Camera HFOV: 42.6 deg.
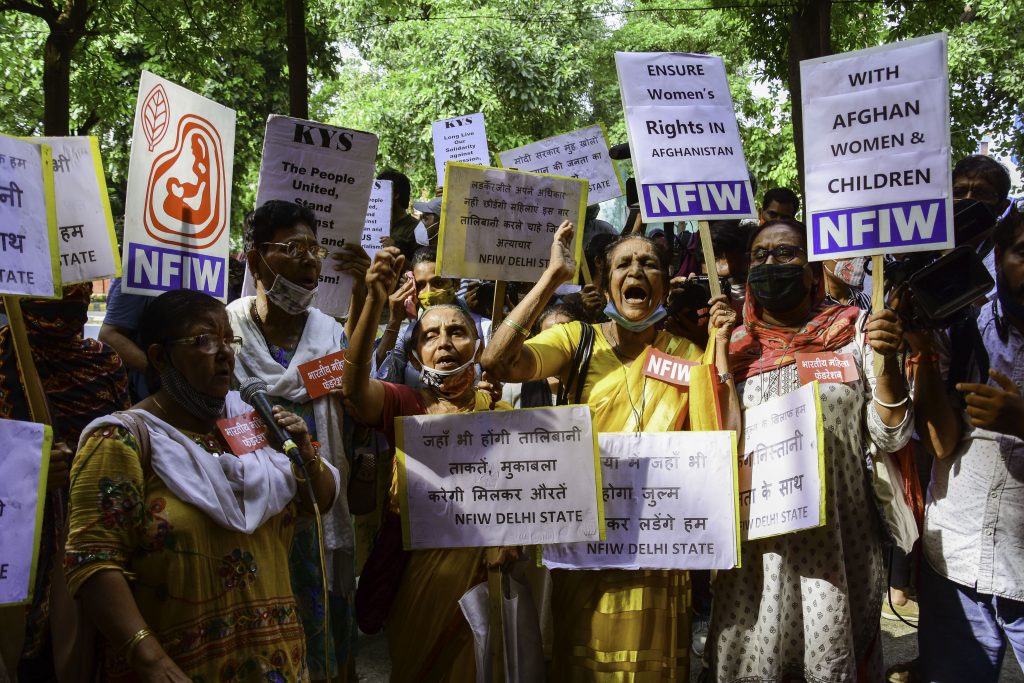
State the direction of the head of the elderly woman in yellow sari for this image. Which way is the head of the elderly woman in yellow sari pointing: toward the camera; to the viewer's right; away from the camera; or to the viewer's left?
toward the camera

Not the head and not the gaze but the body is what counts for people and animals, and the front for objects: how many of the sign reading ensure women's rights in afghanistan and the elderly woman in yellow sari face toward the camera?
2

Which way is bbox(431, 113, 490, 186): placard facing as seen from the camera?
toward the camera

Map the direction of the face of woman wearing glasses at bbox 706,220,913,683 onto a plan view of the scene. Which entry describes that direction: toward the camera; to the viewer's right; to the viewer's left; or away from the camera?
toward the camera

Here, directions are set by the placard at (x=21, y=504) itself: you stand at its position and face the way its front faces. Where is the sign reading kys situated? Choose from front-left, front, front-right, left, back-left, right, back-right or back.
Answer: back-left

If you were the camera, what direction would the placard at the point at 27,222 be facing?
facing the viewer

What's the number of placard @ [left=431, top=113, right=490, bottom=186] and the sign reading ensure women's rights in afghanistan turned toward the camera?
2

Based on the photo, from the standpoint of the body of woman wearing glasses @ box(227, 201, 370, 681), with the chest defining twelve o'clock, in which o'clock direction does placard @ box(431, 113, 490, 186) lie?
The placard is roughly at 8 o'clock from the woman wearing glasses.

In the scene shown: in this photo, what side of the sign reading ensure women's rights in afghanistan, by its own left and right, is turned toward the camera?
front

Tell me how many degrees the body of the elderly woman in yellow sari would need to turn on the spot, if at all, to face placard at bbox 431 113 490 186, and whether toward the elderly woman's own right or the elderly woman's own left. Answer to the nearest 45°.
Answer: approximately 180°

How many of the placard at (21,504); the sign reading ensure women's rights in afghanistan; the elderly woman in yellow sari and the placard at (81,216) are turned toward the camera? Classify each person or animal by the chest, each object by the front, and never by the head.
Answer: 4

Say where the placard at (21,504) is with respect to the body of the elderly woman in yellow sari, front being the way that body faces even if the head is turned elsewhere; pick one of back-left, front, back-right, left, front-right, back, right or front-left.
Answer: front-right

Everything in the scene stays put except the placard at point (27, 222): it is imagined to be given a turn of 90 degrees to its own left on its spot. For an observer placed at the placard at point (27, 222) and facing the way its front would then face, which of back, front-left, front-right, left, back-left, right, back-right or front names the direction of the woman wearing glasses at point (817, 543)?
front

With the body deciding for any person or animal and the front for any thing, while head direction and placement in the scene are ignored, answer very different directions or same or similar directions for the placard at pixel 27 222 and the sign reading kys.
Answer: same or similar directions

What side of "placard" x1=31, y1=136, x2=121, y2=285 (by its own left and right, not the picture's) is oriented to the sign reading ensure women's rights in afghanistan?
left

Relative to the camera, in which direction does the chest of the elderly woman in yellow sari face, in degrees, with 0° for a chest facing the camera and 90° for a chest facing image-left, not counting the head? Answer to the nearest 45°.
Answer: approximately 0°

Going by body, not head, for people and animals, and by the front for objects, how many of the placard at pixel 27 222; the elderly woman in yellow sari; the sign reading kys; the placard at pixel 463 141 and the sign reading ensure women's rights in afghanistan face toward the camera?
5

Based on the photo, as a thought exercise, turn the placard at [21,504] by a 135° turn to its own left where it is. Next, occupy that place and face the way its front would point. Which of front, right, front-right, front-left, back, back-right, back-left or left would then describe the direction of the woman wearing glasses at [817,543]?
front-right

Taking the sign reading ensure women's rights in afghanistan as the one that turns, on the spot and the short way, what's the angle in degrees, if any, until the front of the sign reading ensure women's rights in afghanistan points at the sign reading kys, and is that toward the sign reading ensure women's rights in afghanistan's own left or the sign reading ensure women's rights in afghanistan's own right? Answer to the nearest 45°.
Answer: approximately 90° to the sign reading ensure women's rights in afghanistan's own right
